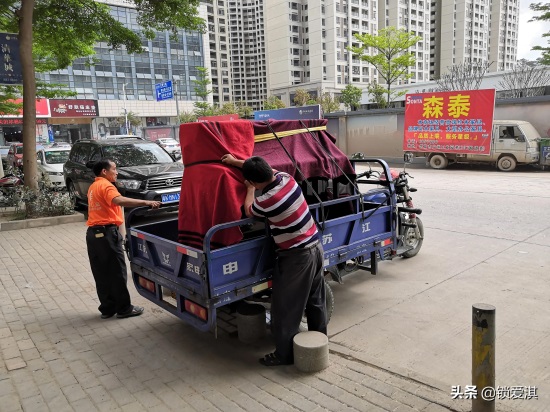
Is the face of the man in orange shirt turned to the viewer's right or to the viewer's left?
to the viewer's right

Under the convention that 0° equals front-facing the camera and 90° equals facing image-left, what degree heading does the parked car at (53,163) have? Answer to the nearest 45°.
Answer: approximately 315°

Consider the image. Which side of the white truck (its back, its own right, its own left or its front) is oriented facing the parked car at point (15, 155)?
back

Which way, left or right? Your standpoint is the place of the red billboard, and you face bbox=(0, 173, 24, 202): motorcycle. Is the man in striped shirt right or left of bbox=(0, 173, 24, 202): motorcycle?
left

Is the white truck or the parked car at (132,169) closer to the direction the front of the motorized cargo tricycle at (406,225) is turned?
the white truck

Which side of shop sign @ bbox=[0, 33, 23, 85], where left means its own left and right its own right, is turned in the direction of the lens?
front

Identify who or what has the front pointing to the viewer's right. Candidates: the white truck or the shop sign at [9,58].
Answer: the white truck

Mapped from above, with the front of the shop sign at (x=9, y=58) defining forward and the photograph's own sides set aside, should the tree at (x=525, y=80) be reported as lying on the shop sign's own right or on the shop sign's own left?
on the shop sign's own left

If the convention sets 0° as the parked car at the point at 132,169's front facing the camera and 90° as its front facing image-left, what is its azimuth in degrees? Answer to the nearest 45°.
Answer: approximately 315°

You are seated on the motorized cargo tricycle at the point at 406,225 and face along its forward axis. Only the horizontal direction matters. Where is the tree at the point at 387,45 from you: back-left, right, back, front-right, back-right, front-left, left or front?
front-left

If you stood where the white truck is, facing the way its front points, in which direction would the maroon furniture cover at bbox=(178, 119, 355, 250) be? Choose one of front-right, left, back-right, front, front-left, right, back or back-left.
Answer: right

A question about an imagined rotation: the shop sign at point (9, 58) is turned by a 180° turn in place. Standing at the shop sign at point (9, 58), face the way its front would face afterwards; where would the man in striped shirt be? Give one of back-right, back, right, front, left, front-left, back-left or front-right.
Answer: back

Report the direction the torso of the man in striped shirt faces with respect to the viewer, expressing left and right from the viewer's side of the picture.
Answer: facing away from the viewer and to the left of the viewer

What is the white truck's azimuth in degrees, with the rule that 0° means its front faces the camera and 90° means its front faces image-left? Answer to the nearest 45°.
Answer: approximately 270°

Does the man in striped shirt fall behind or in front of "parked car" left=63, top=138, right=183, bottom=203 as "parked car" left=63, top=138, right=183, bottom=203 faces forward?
in front
